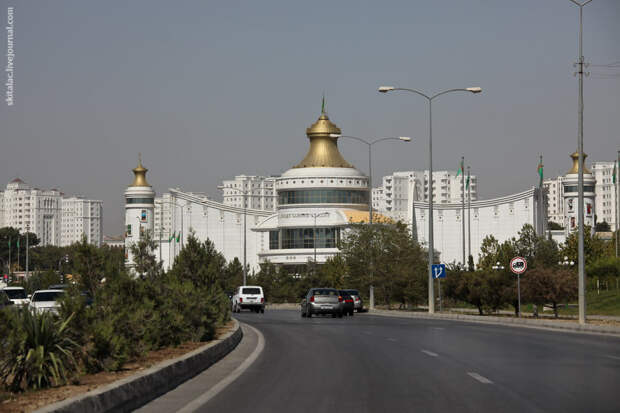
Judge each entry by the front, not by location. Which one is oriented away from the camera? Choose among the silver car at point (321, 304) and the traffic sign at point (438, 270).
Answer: the silver car

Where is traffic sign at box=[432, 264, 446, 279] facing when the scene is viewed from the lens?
facing the viewer

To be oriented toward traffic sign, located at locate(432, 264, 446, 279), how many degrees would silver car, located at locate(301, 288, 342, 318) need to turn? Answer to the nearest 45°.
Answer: approximately 90° to its right

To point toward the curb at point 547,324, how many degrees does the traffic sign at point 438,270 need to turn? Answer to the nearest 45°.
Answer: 0° — it already faces it

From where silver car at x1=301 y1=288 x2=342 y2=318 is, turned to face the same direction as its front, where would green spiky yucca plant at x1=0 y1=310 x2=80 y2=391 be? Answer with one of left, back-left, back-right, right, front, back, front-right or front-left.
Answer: back

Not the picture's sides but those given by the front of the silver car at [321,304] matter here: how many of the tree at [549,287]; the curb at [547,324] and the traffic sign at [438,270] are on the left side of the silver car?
0

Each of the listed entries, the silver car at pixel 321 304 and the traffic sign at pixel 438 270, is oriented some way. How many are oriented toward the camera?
1

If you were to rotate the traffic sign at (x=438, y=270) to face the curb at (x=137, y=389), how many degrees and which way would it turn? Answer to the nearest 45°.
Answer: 0° — it already faces it

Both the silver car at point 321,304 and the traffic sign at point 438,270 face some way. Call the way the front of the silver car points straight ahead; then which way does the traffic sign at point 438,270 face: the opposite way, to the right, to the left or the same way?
the opposite way

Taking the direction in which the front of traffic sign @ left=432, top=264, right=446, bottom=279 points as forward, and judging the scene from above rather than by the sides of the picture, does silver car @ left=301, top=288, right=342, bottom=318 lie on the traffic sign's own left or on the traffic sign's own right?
on the traffic sign's own right

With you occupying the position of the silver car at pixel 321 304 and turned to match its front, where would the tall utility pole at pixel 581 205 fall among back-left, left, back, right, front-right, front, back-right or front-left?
back-right

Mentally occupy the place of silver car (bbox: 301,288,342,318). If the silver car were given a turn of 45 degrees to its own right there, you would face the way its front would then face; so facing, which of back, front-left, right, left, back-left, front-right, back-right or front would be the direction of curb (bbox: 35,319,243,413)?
back-right

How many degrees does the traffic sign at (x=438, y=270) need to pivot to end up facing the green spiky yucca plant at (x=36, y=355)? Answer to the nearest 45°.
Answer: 0° — it already faces it

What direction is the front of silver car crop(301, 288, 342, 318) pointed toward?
away from the camera

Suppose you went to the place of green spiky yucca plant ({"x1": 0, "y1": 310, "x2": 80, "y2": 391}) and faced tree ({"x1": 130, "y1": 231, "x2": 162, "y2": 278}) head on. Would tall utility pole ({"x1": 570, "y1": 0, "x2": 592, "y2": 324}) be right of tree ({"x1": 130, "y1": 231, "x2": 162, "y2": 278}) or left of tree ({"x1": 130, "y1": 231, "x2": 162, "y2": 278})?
right

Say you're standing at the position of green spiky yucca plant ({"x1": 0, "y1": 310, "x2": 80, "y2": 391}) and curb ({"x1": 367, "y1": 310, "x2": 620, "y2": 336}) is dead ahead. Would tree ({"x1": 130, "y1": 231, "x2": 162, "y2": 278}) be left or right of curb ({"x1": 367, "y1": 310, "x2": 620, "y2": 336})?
left

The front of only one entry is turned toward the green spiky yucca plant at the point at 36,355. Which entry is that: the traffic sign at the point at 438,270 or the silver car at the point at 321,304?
the traffic sign
